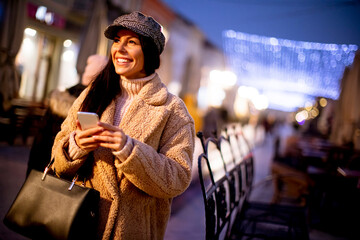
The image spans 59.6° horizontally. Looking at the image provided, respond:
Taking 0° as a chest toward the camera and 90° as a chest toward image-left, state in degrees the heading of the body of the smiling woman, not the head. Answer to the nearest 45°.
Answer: approximately 45°

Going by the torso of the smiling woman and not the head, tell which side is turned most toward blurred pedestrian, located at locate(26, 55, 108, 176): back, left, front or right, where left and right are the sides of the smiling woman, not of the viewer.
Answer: right
